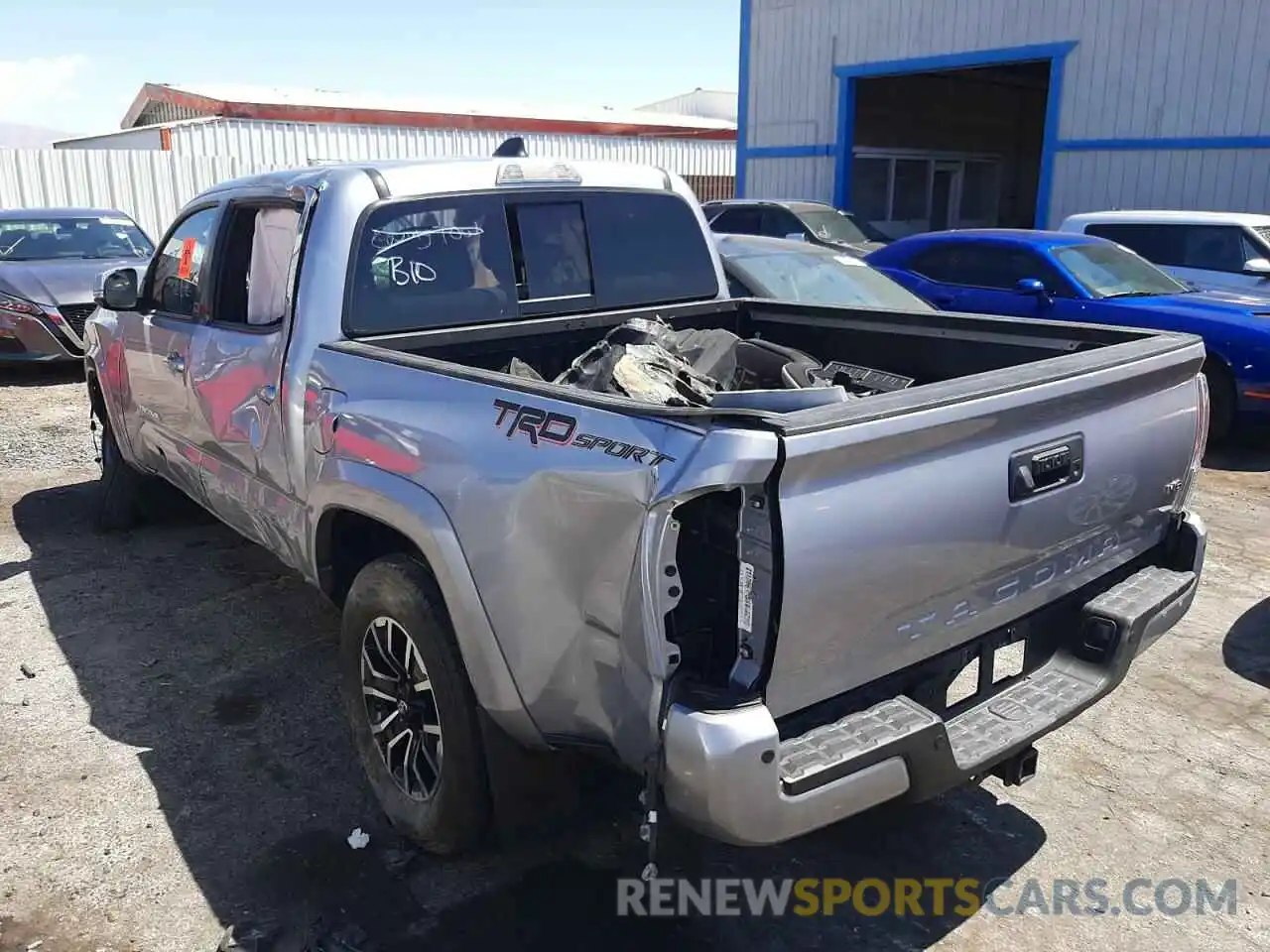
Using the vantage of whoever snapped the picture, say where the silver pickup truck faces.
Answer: facing away from the viewer and to the left of the viewer

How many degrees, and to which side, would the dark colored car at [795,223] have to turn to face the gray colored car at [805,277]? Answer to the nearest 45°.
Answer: approximately 45° to its right

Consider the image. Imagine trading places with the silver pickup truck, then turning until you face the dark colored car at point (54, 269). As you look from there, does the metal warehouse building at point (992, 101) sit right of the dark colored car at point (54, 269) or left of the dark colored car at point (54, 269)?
right

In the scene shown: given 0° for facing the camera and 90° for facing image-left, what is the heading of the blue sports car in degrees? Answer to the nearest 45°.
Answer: approximately 315°

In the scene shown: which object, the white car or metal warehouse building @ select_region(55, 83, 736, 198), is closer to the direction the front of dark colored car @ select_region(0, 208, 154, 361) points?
the white car

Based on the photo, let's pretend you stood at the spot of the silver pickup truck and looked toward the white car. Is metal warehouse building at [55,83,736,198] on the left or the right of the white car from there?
left

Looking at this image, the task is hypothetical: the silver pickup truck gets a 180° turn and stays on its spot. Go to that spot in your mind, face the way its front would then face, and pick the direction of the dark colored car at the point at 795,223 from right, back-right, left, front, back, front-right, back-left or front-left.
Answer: back-left

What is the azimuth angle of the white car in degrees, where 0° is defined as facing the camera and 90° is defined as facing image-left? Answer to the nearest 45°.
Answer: approximately 315°

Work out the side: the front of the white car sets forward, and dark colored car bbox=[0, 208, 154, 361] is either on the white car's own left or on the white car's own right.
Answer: on the white car's own right
